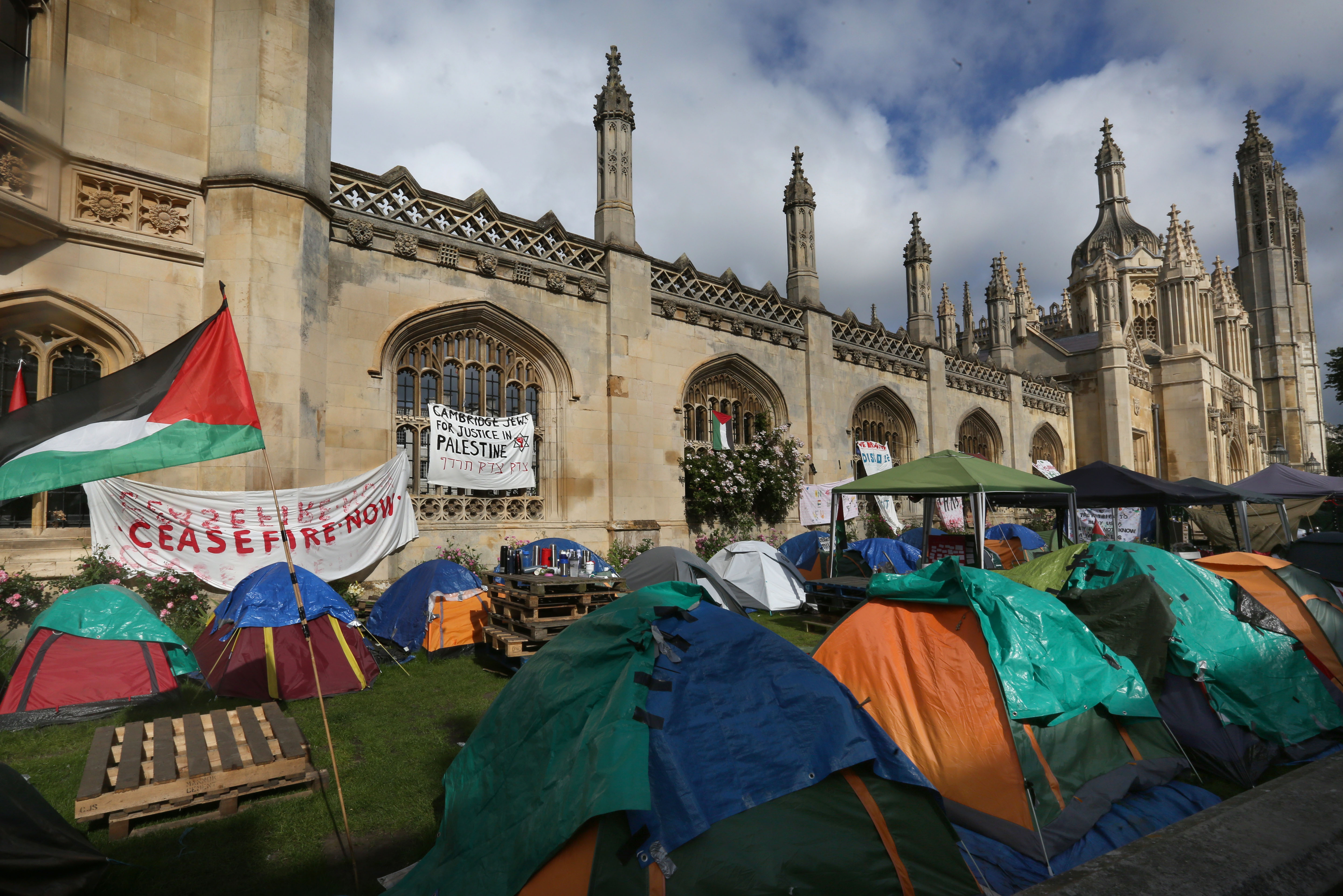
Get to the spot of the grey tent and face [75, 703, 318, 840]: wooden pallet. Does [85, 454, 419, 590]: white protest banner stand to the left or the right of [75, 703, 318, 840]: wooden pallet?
right

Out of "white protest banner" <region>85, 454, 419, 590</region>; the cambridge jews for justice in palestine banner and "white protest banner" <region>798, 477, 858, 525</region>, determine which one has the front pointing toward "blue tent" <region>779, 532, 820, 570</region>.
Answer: "white protest banner" <region>798, 477, 858, 525</region>

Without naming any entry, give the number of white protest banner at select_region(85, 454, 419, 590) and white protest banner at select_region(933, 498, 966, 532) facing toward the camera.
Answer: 2

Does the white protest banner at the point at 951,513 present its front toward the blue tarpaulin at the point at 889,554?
yes

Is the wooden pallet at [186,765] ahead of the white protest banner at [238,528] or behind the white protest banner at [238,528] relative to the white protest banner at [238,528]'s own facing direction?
ahead

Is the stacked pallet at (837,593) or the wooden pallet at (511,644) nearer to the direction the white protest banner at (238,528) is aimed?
the wooden pallet
